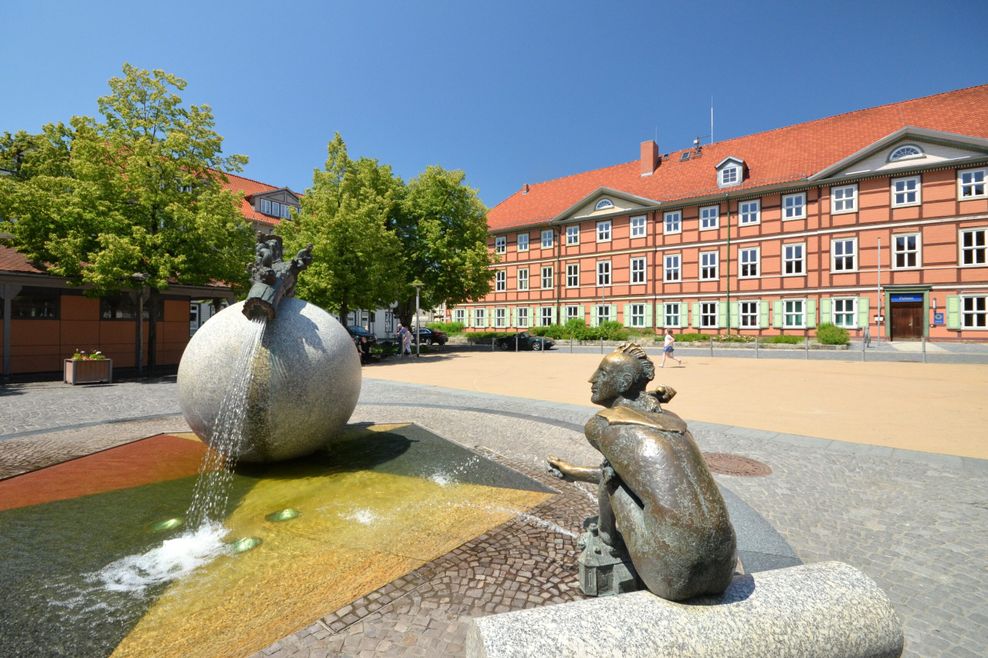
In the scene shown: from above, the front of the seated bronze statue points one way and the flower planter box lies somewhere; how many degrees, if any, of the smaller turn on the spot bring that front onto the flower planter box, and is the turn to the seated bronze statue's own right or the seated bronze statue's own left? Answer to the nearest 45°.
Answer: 0° — it already faces it

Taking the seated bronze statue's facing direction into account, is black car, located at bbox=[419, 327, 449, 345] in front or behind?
in front

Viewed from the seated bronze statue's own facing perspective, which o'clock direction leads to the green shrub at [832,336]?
The green shrub is roughly at 2 o'clock from the seated bronze statue.

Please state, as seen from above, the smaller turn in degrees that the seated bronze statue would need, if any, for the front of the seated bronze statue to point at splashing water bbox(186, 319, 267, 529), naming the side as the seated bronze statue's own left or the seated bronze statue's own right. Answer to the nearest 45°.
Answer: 0° — it already faces it

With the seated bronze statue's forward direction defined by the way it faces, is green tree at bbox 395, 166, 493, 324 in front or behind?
in front

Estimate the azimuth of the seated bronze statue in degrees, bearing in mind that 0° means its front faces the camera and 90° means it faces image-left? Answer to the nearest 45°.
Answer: approximately 135°

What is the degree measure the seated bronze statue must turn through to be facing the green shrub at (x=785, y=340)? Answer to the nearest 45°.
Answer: approximately 45° to its right

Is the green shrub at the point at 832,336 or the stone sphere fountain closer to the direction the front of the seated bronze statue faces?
the stone sphere fountain

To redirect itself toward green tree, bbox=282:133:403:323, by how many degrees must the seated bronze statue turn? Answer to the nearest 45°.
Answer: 0° — it already faces it

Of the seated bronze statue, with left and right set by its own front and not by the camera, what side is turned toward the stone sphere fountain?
front
